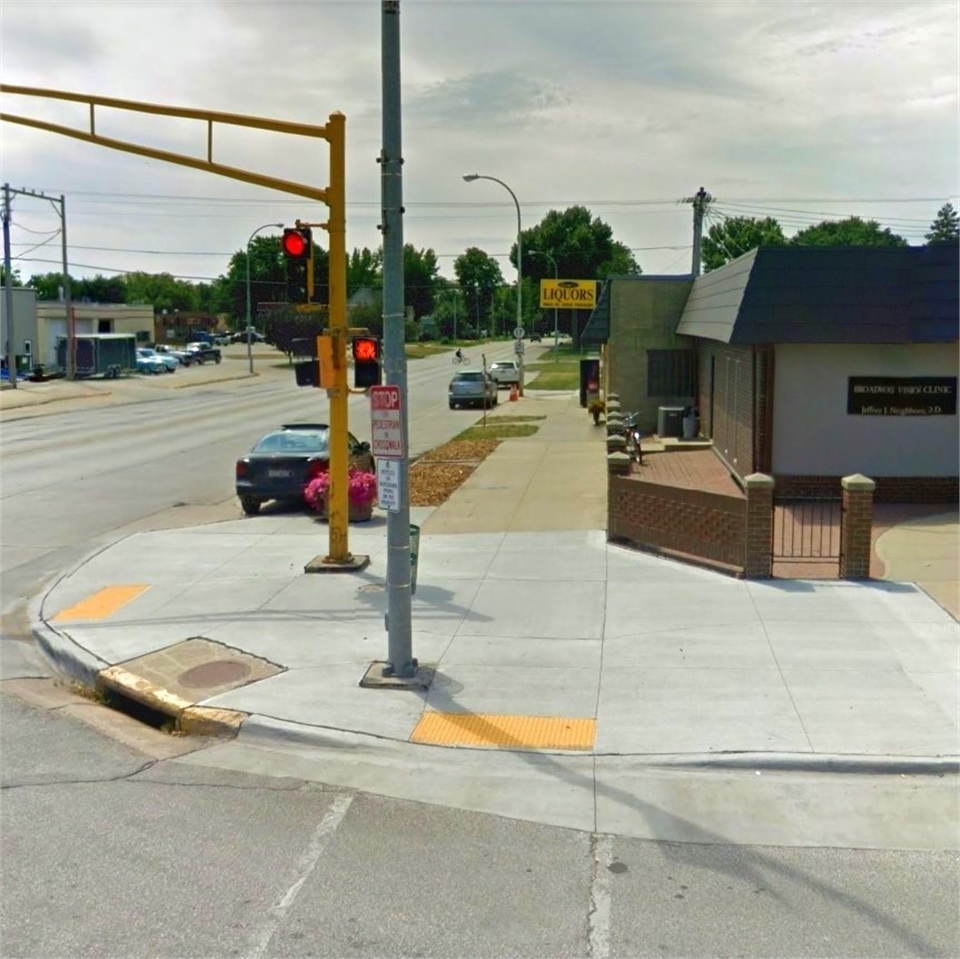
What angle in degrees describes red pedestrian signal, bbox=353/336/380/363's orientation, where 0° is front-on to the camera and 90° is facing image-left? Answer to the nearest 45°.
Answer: approximately 0°

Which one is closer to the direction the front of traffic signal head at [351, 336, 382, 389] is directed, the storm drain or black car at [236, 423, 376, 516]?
the storm drain

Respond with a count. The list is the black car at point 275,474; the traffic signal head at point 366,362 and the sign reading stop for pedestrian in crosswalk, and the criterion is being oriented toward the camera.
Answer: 2

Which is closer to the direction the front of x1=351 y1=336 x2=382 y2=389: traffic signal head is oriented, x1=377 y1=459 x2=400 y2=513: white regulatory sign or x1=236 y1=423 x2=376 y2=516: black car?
the white regulatory sign

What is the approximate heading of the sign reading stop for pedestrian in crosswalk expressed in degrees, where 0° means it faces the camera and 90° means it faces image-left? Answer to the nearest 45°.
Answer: approximately 0°

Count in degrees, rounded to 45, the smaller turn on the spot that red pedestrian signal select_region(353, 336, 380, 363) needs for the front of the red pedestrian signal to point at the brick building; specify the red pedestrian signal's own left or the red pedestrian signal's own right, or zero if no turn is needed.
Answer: approximately 135° to the red pedestrian signal's own left

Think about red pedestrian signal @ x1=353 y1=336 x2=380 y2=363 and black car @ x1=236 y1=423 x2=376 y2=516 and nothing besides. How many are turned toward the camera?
1

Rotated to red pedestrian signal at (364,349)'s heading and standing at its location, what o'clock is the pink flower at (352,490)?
The pink flower is roughly at 6 o'clock from the red pedestrian signal.

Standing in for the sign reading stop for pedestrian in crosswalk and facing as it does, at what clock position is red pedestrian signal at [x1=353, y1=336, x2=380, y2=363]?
The red pedestrian signal is roughly at 6 o'clock from the sign reading stop for pedestrian in crosswalk.

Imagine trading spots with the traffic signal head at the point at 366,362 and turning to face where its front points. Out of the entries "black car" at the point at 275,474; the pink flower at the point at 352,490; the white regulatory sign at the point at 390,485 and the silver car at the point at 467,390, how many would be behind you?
3

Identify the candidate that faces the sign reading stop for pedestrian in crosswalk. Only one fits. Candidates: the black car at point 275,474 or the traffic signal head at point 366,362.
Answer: the traffic signal head

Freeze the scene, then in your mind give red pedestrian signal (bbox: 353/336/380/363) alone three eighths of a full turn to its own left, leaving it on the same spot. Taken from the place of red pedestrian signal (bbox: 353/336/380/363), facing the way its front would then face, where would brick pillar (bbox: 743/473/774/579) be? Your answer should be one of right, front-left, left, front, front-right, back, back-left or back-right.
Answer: front-right

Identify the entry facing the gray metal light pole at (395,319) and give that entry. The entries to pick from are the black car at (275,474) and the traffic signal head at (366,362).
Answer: the traffic signal head
